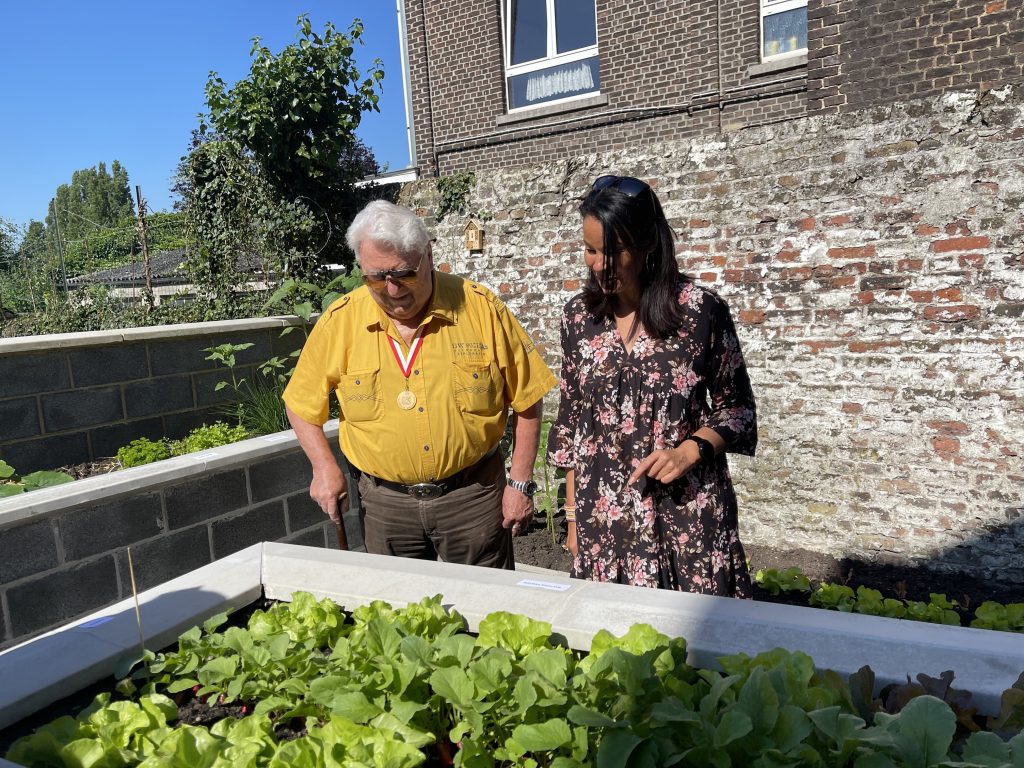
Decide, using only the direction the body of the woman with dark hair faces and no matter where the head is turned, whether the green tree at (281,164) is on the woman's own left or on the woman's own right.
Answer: on the woman's own right

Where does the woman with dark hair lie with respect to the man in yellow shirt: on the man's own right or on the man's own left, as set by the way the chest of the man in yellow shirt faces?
on the man's own left

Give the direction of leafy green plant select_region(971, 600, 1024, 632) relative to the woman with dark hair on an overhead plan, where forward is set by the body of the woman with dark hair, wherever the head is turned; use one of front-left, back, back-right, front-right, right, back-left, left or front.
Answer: back-left

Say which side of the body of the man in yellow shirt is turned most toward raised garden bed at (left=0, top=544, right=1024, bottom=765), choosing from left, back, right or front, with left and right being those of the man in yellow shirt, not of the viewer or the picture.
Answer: front

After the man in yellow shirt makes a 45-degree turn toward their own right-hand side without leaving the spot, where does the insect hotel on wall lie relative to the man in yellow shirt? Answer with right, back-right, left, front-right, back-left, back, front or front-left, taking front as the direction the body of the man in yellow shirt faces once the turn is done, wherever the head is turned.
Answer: back-right

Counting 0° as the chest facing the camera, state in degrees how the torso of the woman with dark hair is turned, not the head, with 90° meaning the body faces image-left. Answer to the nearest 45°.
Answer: approximately 45°

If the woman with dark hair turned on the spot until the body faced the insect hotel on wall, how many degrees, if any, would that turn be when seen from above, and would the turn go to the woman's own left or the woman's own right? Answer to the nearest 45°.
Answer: approximately 135° to the woman's own right

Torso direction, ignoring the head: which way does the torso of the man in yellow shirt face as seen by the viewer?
toward the camera

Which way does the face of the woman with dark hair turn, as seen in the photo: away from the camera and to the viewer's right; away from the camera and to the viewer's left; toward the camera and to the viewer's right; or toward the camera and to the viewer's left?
toward the camera and to the viewer's left

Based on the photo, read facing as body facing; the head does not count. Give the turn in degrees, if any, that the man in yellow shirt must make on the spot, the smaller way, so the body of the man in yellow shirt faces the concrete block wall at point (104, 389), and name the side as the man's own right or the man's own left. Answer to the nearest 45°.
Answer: approximately 135° to the man's own right

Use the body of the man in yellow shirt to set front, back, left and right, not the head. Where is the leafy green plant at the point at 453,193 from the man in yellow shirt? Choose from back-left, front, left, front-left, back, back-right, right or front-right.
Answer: back

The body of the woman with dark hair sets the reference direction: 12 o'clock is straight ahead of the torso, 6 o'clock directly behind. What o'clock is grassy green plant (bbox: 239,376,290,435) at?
The grassy green plant is roughly at 3 o'clock from the woman with dark hair.

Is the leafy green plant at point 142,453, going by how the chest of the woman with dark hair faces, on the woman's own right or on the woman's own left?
on the woman's own right

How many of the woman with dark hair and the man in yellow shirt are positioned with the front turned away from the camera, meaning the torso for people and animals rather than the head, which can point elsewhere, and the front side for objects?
0
